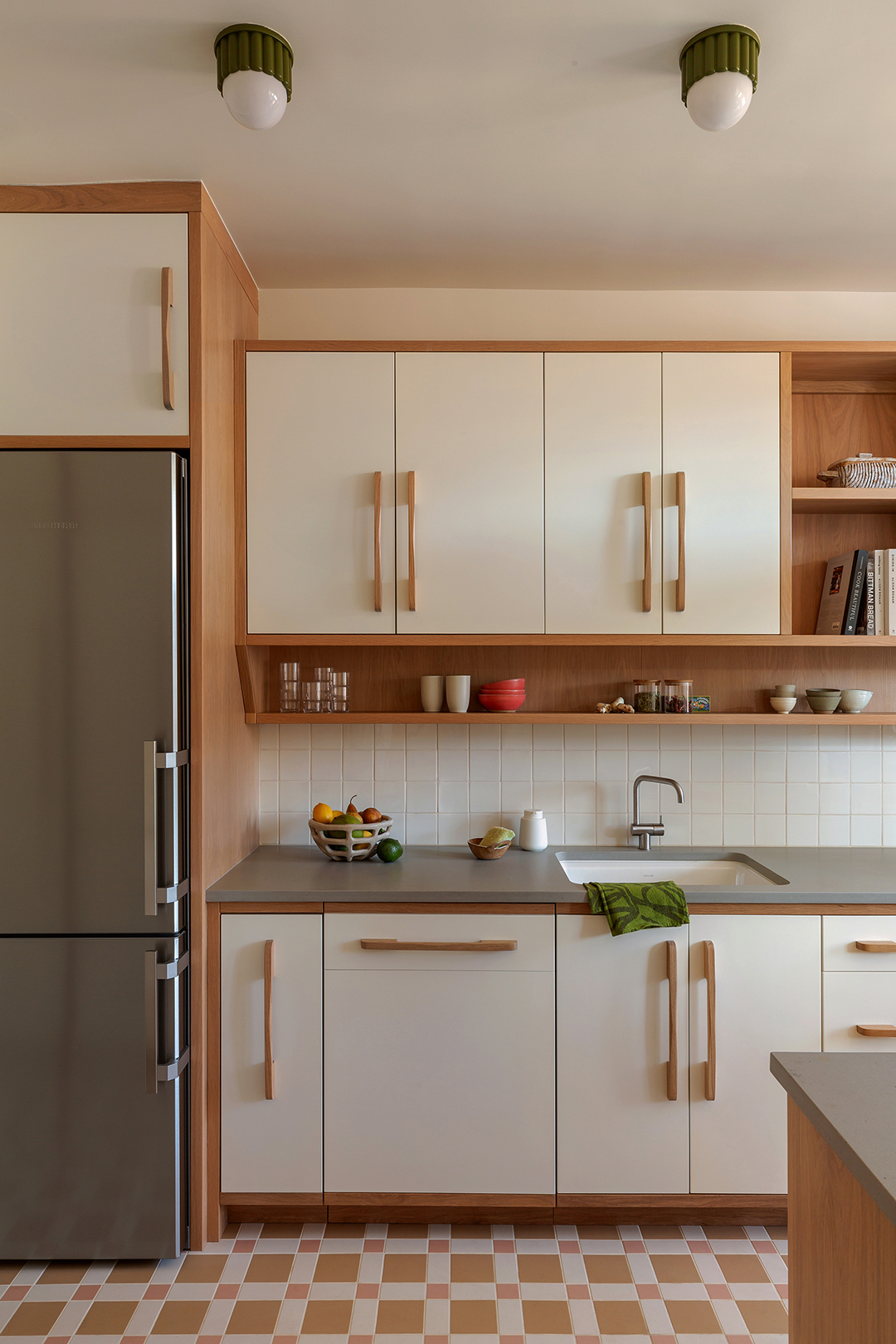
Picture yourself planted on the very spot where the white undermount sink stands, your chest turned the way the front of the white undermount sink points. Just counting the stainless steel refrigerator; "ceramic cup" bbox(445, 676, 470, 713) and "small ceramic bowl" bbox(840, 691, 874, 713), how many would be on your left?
1

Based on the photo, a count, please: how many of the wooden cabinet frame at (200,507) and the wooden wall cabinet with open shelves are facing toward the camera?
2

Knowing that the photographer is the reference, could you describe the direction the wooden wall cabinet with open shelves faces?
facing the viewer

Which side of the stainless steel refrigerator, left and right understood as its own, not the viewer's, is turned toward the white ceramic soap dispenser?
left

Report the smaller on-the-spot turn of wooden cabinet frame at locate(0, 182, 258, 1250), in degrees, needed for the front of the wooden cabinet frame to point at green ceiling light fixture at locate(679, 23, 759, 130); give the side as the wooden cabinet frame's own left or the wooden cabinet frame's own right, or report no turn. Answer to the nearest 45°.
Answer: approximately 45° to the wooden cabinet frame's own left

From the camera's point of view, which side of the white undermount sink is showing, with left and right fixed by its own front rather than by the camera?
front

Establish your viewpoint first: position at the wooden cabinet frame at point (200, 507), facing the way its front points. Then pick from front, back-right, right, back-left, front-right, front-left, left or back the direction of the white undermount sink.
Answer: left

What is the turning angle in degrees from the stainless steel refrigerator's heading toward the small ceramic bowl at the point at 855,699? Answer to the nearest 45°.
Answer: approximately 90° to its left

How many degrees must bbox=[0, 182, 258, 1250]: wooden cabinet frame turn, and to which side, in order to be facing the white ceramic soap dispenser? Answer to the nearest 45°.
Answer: approximately 90° to its left

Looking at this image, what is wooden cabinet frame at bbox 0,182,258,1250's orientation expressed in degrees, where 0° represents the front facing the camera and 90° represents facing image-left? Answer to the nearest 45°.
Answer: approximately 0°

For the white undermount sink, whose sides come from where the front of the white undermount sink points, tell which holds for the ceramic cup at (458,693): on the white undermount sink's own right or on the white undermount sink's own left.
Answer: on the white undermount sink's own right

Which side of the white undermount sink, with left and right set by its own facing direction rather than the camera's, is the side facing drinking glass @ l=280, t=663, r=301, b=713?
right
